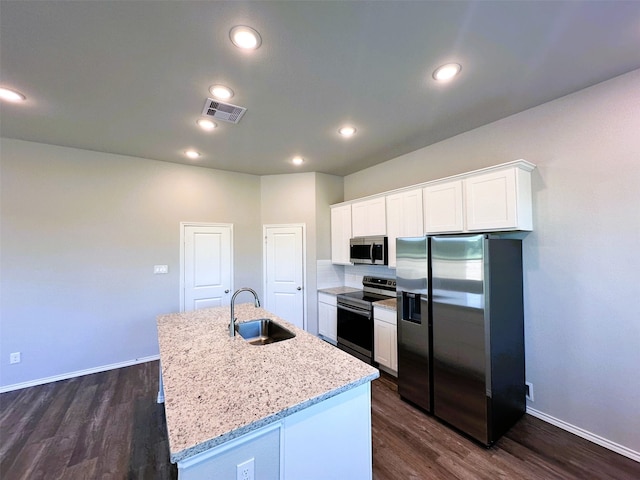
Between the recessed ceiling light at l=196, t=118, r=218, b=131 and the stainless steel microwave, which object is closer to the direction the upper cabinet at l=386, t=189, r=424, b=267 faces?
the recessed ceiling light

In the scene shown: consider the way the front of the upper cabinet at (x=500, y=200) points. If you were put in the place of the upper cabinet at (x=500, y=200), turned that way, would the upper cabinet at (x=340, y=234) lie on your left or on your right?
on your right

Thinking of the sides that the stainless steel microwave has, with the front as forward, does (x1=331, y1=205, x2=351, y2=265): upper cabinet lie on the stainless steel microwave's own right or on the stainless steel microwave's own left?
on the stainless steel microwave's own right

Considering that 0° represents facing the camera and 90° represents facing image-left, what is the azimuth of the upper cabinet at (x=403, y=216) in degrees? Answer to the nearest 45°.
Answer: approximately 45°

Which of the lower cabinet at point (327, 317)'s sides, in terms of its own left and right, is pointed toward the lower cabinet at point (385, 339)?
left

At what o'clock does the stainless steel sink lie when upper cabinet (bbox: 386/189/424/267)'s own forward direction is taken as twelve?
The stainless steel sink is roughly at 12 o'clock from the upper cabinet.

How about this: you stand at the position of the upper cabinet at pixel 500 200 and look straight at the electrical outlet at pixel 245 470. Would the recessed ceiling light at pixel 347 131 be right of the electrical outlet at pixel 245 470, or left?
right

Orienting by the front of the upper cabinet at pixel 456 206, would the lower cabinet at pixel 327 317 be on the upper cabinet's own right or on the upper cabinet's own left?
on the upper cabinet's own right

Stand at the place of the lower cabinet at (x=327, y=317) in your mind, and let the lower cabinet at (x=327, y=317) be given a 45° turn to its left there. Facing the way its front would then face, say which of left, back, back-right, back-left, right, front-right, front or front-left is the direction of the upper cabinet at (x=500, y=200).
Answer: front-left

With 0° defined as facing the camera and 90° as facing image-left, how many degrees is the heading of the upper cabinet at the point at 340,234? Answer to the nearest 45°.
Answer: approximately 45°

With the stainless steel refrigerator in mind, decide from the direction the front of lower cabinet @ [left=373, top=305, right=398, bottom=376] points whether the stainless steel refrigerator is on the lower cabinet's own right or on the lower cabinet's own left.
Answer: on the lower cabinet's own left
